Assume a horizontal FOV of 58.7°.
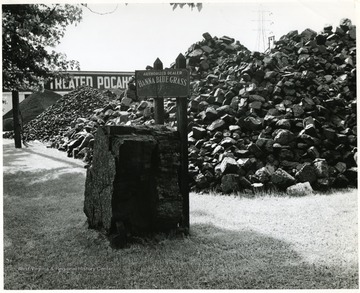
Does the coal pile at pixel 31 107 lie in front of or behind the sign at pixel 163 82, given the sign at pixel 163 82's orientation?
behind

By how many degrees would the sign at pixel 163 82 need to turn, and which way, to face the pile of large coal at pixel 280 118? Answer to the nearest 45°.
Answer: approximately 135° to its left

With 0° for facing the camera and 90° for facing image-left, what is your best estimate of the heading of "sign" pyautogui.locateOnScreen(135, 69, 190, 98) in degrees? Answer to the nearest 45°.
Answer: approximately 0°
